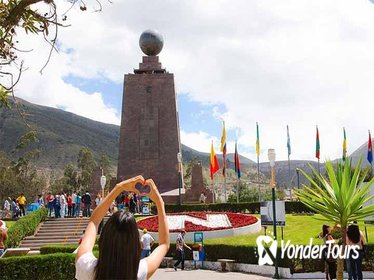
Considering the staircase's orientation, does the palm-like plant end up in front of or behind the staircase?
in front

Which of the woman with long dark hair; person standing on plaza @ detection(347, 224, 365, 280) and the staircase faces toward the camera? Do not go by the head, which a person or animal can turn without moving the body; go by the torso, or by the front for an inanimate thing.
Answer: the staircase

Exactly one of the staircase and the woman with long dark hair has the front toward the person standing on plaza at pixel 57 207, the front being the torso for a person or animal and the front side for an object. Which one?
the woman with long dark hair

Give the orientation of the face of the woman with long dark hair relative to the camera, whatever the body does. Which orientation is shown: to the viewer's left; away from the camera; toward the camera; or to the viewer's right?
away from the camera

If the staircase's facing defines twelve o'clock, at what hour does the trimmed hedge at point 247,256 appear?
The trimmed hedge is roughly at 11 o'clock from the staircase.

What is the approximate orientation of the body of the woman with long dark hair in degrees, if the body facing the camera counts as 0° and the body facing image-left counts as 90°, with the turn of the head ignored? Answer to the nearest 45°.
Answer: approximately 180°

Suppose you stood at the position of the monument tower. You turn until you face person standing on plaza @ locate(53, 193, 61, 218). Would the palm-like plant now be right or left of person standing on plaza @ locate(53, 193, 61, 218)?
left

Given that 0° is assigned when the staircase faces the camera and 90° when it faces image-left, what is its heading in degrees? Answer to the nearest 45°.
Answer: approximately 0°

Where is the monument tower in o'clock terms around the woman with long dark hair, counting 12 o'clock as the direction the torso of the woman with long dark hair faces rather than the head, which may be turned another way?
The monument tower is roughly at 12 o'clock from the woman with long dark hair.
